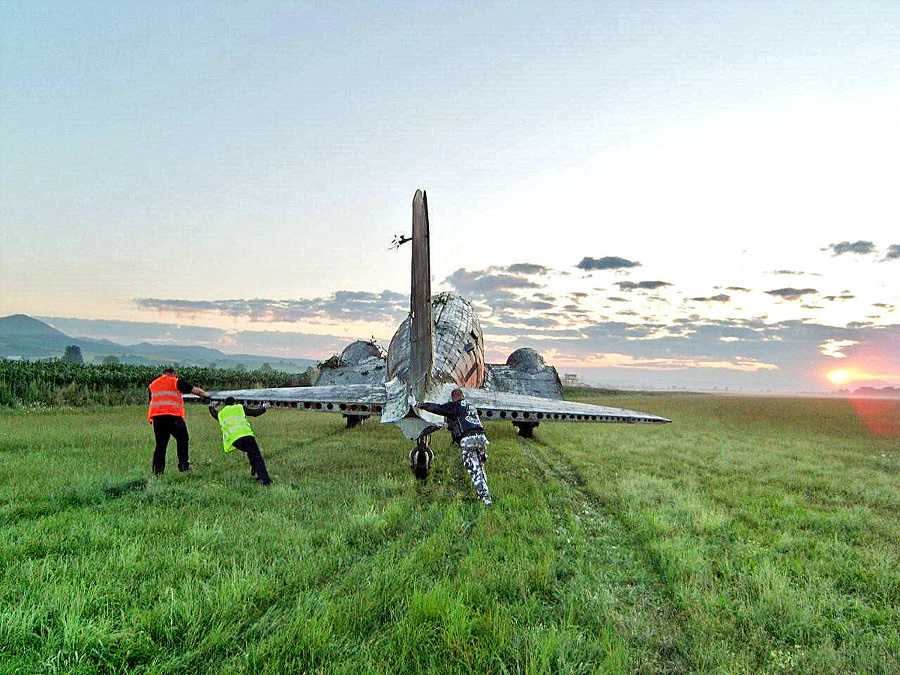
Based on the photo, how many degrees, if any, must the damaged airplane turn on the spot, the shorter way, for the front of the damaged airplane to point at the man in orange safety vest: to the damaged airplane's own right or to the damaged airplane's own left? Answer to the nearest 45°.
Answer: approximately 90° to the damaged airplane's own left

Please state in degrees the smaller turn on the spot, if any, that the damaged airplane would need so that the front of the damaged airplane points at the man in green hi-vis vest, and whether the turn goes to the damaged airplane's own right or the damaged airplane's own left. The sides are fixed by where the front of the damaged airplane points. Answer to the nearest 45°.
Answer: approximately 90° to the damaged airplane's own left

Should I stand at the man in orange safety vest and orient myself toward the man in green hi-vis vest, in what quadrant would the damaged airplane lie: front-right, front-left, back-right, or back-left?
front-left

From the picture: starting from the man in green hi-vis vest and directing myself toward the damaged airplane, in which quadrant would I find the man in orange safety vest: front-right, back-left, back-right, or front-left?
back-left

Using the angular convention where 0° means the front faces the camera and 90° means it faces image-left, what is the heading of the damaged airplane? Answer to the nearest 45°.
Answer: approximately 180°
